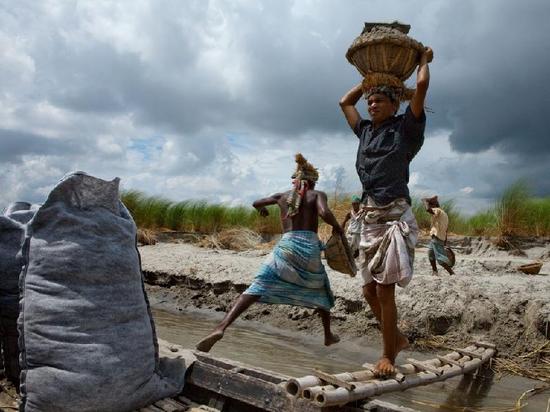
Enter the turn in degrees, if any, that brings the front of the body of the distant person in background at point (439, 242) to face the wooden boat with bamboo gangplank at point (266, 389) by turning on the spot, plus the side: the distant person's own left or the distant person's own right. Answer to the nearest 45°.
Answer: approximately 90° to the distant person's own left

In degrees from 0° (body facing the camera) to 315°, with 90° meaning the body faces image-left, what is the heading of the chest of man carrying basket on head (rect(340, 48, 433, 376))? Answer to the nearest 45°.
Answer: approximately 45°

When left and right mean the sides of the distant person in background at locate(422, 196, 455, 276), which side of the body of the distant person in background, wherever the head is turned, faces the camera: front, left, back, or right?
left

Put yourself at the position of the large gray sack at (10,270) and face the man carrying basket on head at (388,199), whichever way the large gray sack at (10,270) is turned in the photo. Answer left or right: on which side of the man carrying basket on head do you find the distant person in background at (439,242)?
left
